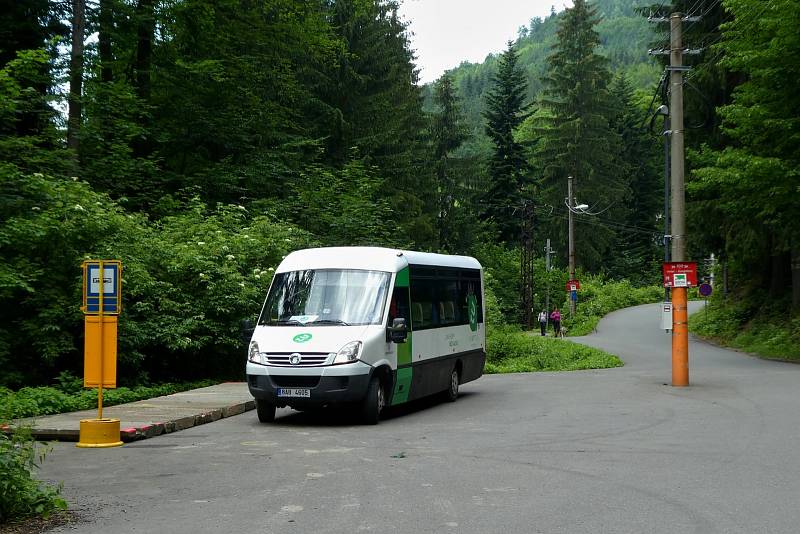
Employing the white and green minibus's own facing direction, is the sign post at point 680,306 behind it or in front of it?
behind

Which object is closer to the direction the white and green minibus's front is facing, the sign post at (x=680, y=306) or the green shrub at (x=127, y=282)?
the green shrub

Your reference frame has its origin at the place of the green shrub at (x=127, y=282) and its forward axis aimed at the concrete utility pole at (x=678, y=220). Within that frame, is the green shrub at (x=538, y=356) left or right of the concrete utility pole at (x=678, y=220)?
left

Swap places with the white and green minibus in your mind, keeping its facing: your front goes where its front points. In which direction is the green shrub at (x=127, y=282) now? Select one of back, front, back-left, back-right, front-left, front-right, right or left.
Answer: right

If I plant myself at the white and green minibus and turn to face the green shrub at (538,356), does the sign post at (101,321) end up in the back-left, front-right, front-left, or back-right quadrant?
back-left

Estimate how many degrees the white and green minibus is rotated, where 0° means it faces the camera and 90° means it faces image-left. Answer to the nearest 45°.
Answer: approximately 45°

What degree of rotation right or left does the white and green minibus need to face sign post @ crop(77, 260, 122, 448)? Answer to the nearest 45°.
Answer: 0° — it already faces it
